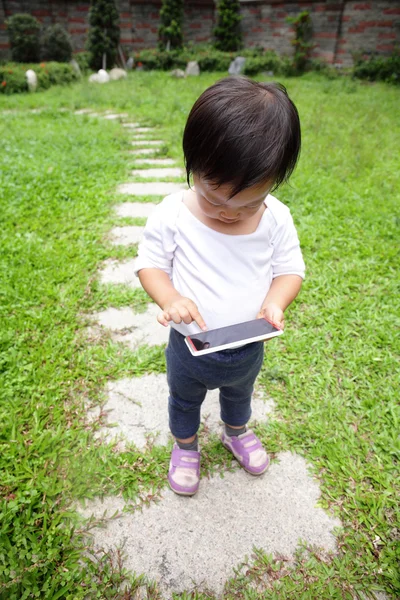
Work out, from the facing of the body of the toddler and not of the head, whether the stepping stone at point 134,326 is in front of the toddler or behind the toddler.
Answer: behind

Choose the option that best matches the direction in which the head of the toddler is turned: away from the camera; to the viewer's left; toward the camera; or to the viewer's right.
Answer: toward the camera

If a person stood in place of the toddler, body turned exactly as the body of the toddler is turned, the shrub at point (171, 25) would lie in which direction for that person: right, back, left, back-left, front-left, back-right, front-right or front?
back

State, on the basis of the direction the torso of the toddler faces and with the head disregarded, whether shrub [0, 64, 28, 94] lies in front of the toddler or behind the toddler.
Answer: behind

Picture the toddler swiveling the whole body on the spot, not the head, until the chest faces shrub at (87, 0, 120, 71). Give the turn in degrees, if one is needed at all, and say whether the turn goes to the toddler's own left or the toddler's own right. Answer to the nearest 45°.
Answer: approximately 180°

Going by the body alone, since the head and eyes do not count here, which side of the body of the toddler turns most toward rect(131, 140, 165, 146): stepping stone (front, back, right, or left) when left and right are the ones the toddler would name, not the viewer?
back

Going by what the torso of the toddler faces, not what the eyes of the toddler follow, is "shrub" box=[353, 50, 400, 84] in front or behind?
behind

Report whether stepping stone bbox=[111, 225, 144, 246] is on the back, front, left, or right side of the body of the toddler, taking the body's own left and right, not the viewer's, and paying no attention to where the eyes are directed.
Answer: back

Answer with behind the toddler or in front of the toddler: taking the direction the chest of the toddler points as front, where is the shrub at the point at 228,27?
behind

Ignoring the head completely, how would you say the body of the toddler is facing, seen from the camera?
toward the camera

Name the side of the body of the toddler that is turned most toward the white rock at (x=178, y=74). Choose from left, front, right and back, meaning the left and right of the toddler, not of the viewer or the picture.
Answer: back

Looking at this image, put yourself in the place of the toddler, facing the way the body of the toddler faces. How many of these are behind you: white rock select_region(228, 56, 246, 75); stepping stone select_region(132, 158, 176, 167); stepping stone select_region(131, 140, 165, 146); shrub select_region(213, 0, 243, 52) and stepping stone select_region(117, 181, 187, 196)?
5
